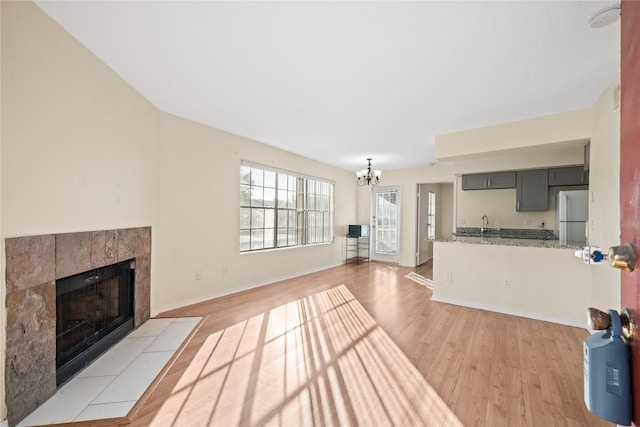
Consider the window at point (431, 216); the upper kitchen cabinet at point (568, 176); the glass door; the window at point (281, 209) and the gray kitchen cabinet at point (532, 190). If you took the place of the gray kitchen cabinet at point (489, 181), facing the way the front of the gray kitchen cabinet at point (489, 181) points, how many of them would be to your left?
2

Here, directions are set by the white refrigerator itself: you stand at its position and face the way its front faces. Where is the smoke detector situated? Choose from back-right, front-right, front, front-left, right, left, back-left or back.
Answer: front

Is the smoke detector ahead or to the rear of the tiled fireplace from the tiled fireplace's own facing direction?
ahead

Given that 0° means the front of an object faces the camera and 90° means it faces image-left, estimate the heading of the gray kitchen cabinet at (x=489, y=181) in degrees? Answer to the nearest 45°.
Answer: approximately 0°

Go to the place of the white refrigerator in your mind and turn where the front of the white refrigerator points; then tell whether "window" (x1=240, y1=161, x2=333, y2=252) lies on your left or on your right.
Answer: on your right

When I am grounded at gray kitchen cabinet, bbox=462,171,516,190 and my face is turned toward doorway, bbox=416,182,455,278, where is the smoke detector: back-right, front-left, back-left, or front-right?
back-left

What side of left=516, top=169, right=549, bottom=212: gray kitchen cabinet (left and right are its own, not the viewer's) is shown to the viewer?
front

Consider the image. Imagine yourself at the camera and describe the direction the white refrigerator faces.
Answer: facing the viewer

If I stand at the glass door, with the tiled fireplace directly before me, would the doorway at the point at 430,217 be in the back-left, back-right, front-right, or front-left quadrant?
back-left

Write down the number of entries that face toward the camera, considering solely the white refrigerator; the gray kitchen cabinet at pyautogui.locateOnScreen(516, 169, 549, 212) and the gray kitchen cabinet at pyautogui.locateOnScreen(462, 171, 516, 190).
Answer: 3

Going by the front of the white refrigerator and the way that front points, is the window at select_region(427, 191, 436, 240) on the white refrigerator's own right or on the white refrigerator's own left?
on the white refrigerator's own right

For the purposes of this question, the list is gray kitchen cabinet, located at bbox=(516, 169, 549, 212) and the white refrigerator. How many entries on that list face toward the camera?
2

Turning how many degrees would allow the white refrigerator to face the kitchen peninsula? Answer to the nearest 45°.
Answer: approximately 45° to its right
